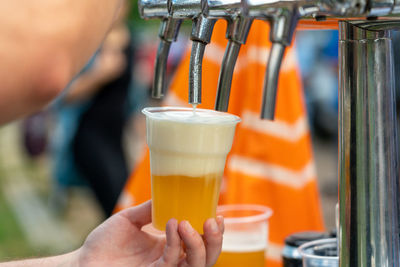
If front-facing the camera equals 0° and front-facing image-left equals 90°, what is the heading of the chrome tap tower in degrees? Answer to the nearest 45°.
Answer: approximately 45°

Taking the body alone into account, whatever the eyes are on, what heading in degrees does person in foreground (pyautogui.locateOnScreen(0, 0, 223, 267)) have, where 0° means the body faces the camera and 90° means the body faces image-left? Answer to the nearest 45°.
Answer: approximately 270°
